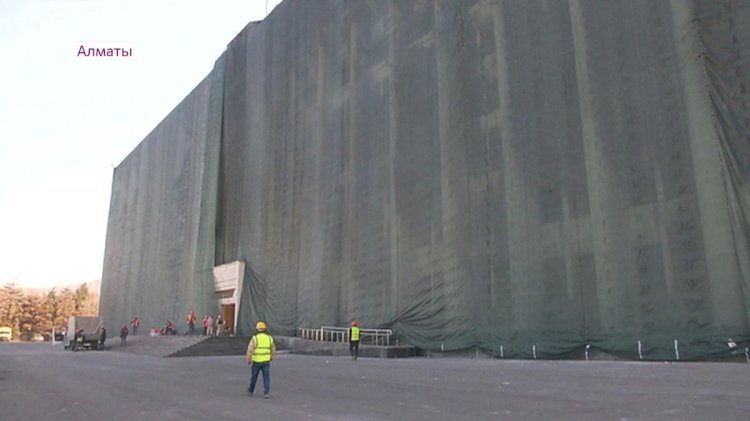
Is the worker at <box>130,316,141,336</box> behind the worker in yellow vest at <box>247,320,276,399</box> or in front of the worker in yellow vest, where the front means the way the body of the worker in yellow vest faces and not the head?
in front

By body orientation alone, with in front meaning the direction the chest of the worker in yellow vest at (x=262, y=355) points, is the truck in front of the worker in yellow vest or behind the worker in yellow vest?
in front

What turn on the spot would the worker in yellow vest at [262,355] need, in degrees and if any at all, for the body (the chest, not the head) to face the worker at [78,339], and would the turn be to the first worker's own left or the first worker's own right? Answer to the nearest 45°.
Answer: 0° — they already face them

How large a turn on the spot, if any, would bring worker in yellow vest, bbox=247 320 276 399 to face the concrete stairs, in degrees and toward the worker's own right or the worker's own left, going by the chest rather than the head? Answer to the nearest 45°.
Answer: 0° — they already face it

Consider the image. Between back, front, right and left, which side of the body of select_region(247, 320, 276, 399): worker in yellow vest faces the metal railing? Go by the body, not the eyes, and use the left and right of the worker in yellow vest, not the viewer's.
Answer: front

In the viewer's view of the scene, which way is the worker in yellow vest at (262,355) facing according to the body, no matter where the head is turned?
away from the camera
